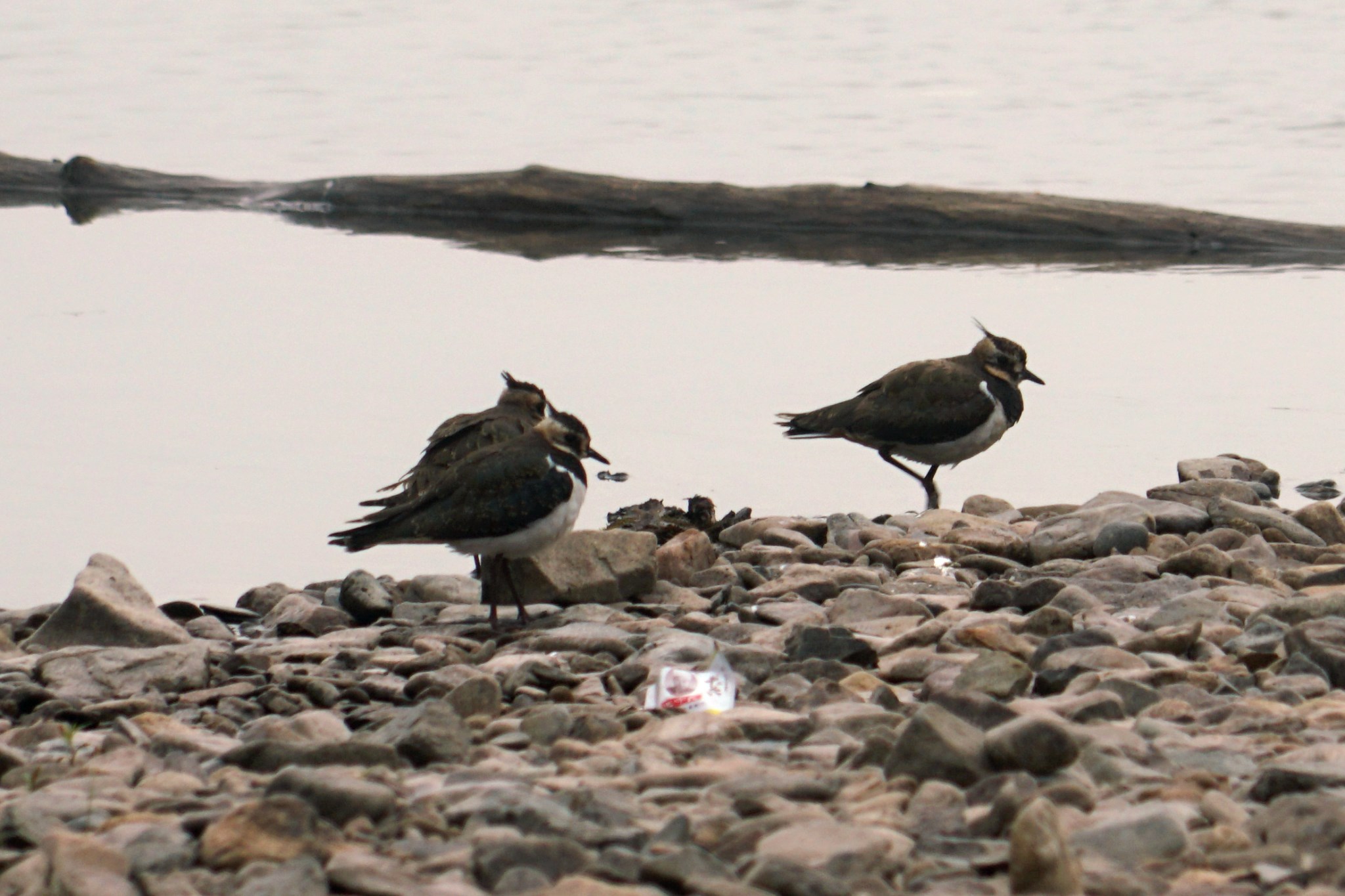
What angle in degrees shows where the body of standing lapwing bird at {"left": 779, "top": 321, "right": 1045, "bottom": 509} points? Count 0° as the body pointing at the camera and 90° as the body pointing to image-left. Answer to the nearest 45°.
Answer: approximately 270°

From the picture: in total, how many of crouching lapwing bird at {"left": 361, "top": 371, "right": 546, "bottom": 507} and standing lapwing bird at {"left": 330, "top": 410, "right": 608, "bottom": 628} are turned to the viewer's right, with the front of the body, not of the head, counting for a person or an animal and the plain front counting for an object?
2

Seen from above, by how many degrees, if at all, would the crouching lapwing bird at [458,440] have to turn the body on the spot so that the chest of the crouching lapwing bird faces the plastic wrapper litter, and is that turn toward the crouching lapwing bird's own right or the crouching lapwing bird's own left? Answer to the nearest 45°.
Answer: approximately 90° to the crouching lapwing bird's own right

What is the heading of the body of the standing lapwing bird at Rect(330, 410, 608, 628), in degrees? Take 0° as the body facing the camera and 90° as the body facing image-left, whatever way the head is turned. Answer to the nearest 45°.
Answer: approximately 270°

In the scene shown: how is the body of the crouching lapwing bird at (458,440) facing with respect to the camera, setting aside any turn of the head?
to the viewer's right

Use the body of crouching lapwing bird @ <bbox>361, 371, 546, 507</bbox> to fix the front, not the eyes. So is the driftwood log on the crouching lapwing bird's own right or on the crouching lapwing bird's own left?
on the crouching lapwing bird's own left

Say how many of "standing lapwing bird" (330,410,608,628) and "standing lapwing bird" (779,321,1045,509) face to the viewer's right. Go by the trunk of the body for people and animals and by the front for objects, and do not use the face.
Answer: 2

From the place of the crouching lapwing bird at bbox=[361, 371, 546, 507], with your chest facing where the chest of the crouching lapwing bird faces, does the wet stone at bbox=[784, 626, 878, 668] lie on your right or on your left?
on your right

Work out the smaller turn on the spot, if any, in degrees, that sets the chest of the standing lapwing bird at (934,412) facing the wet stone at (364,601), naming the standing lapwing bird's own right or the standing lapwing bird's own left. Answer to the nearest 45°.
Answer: approximately 135° to the standing lapwing bird's own right

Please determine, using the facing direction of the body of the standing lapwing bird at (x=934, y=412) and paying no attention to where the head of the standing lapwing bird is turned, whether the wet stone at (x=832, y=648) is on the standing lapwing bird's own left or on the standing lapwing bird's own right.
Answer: on the standing lapwing bird's own right
